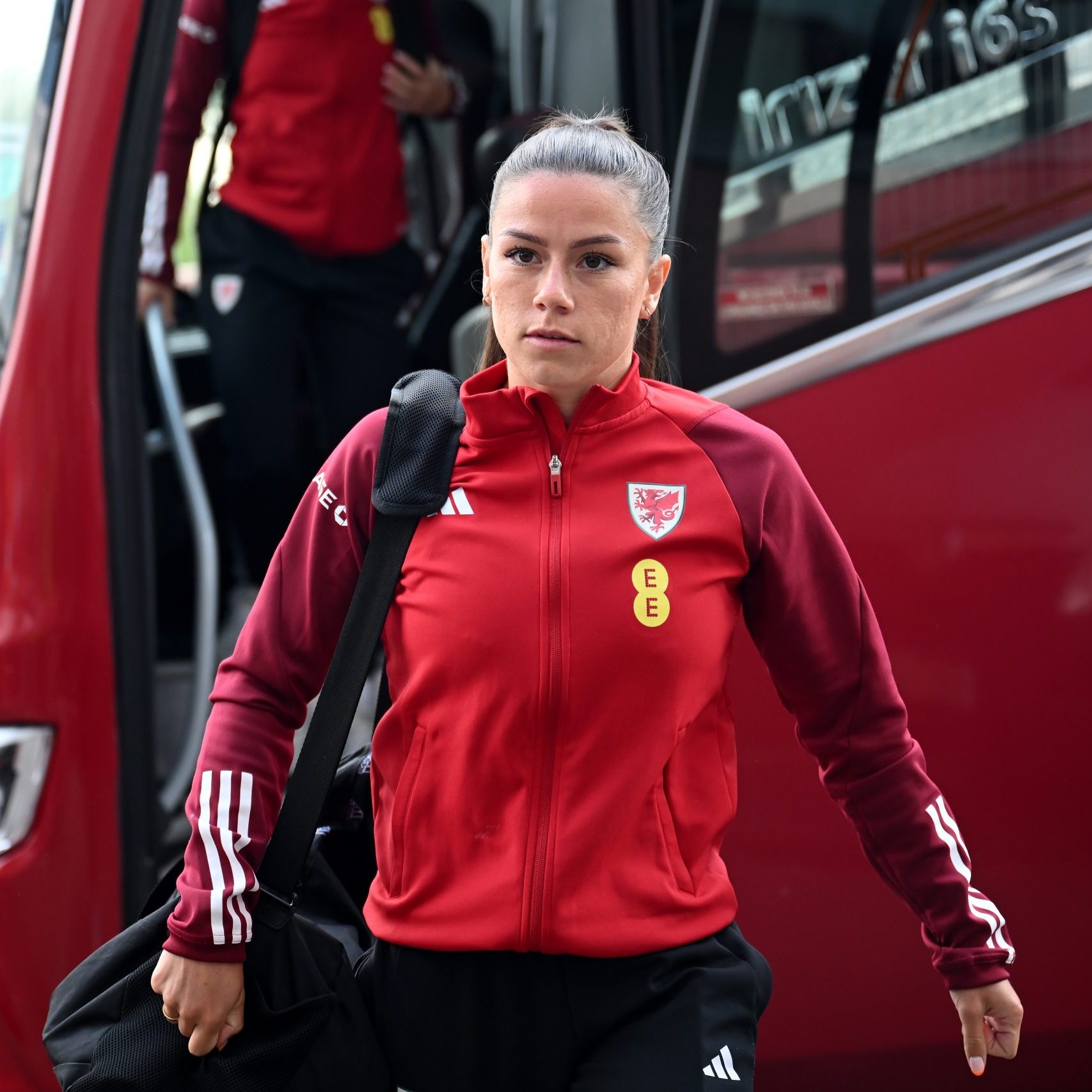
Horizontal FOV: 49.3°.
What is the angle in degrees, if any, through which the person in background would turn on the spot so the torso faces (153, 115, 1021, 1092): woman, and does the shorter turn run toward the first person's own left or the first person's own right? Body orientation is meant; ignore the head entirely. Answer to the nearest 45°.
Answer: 0° — they already face them

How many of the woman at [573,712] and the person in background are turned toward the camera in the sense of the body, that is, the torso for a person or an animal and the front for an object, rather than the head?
2

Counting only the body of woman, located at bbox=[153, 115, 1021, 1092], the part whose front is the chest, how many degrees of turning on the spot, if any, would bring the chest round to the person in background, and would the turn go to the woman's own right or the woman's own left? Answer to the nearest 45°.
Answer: approximately 180°

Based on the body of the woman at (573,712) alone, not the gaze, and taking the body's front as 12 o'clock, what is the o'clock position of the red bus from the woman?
The red bus is roughly at 7 o'clock from the woman.
